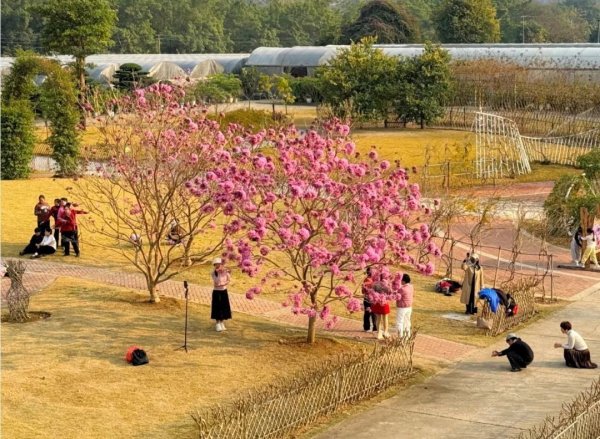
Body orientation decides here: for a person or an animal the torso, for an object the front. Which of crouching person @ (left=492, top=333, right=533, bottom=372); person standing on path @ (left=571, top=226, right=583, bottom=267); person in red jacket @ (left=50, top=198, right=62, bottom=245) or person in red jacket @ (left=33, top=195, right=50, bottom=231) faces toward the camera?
person in red jacket @ (left=33, top=195, right=50, bottom=231)

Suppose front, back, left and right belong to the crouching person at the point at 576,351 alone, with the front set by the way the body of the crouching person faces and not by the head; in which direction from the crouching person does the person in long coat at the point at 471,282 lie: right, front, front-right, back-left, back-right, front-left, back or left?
front-right

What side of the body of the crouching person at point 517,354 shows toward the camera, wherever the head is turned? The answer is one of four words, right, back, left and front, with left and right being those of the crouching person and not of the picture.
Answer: left

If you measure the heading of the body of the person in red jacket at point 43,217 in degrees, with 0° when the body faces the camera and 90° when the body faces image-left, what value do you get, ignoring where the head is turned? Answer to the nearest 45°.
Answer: approximately 0°

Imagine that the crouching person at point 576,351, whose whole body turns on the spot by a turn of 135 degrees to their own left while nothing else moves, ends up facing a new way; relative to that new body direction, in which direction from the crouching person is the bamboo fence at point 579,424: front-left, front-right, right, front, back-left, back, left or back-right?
front-right

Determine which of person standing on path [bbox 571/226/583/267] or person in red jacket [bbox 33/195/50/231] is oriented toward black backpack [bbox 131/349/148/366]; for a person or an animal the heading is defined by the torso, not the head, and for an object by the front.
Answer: the person in red jacket

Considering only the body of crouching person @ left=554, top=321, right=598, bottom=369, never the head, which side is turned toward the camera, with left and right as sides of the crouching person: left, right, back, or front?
left

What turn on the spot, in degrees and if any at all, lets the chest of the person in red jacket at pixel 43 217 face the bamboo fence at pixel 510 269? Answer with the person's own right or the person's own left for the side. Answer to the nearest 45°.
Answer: approximately 90° to the person's own left

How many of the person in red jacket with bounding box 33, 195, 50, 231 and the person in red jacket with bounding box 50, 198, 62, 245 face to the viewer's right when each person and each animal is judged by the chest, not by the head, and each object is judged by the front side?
1
